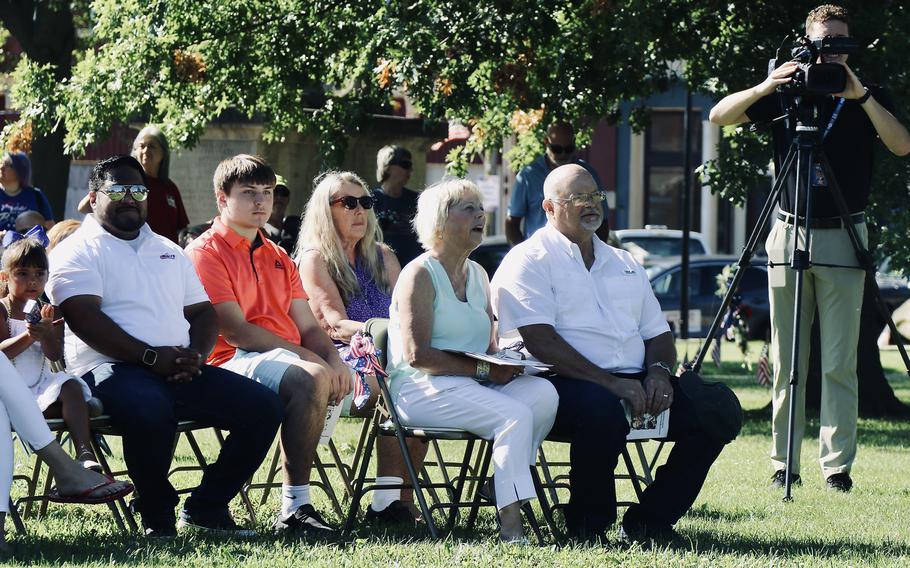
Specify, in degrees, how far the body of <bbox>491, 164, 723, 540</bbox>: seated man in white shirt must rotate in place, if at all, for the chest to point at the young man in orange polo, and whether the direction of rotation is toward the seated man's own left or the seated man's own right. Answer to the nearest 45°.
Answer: approximately 135° to the seated man's own right

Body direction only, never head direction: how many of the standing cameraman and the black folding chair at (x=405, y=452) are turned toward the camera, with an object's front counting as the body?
1

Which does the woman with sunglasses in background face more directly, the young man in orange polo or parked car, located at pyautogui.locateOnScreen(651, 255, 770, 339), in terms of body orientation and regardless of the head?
the young man in orange polo

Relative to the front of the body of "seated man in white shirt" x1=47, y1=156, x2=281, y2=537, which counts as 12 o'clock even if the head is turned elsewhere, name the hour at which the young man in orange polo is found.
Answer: The young man in orange polo is roughly at 9 o'clock from the seated man in white shirt.

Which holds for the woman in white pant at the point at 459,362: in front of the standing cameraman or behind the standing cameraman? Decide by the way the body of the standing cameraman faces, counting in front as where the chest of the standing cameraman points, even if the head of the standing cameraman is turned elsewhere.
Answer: in front

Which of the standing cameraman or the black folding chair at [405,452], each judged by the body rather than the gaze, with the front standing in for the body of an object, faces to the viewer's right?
the black folding chair

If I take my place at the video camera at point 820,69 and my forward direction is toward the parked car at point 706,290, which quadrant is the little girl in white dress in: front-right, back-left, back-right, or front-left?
back-left

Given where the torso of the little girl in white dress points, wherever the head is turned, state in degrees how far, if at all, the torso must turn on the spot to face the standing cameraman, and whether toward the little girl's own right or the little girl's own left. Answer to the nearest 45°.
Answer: approximately 45° to the little girl's own left
